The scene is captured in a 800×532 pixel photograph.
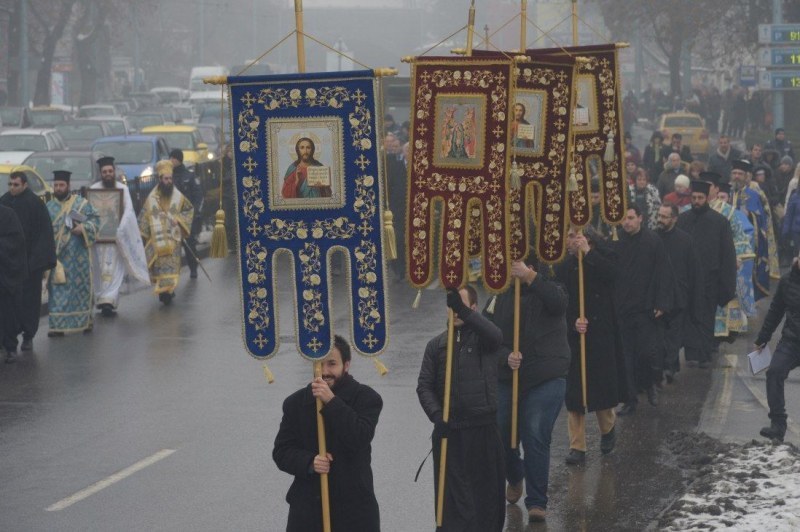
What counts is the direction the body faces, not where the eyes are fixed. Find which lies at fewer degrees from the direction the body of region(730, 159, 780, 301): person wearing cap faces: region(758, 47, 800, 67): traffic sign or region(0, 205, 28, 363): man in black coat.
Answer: the man in black coat

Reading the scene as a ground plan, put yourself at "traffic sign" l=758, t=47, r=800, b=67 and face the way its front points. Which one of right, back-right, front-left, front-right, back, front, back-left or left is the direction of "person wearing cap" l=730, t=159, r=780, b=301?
front

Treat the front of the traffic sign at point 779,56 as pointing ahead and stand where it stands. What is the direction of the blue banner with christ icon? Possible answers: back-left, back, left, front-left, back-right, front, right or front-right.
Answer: front

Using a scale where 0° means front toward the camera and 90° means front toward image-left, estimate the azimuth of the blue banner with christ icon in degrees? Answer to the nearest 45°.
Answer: approximately 0°

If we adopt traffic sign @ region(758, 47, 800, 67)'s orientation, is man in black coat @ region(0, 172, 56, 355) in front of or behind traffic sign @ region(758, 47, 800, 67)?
in front

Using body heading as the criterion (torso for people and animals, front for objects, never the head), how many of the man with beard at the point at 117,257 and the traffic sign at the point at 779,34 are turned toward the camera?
2

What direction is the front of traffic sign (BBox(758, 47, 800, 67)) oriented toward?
toward the camera

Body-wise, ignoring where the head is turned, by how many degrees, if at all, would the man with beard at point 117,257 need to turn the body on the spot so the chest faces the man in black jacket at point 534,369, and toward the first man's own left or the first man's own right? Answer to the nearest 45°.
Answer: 0° — they already face them

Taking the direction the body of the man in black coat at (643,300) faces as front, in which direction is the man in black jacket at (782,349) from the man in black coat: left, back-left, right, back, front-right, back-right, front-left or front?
left

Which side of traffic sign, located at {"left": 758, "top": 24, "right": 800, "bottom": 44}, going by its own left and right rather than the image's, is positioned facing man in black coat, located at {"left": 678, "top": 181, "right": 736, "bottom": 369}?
front

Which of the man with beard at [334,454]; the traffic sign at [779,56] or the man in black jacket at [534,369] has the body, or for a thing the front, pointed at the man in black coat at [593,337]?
the traffic sign

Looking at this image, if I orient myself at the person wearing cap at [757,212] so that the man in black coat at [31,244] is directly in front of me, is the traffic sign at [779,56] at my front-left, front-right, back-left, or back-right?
back-right

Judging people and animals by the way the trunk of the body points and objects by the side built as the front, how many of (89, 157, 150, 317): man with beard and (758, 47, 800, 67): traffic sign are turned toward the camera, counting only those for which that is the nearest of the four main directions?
2
